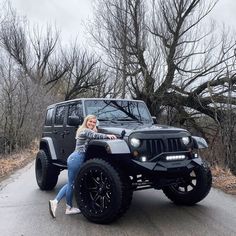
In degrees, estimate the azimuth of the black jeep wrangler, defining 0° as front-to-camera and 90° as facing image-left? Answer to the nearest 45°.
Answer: approximately 315°
